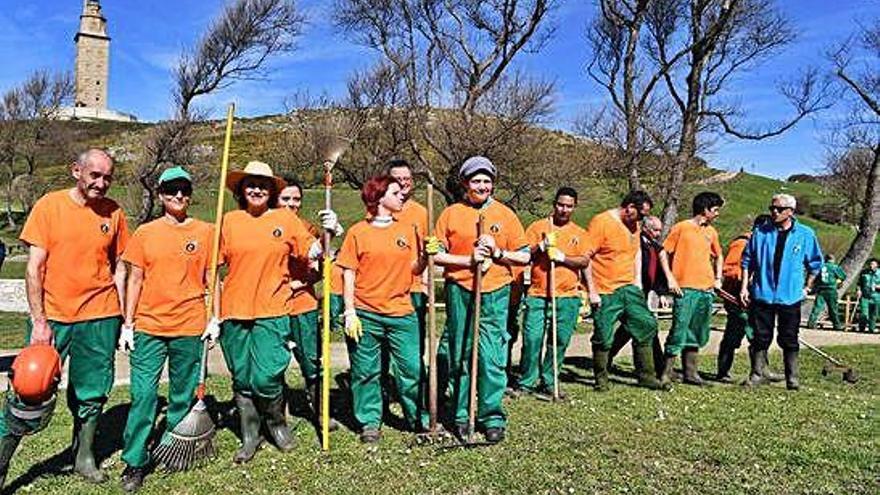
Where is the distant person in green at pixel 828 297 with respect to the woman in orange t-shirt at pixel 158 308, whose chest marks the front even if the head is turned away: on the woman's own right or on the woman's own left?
on the woman's own left

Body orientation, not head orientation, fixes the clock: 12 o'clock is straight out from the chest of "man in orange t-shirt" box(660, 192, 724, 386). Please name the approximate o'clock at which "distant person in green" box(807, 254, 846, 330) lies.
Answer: The distant person in green is roughly at 8 o'clock from the man in orange t-shirt.

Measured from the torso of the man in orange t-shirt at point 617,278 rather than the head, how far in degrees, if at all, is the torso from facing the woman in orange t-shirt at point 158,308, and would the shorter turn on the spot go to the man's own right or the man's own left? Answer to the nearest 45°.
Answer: approximately 90° to the man's own right

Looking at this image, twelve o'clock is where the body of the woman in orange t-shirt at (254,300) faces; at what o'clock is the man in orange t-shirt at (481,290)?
The man in orange t-shirt is roughly at 9 o'clock from the woman in orange t-shirt.

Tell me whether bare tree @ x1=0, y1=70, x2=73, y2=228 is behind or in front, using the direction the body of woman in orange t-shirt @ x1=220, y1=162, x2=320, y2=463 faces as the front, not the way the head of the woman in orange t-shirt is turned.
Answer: behind

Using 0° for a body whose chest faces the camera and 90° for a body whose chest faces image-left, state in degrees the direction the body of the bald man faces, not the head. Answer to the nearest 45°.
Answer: approximately 315°

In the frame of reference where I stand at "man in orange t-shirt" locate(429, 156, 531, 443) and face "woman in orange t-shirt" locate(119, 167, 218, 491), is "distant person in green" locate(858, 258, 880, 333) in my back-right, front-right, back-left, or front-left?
back-right

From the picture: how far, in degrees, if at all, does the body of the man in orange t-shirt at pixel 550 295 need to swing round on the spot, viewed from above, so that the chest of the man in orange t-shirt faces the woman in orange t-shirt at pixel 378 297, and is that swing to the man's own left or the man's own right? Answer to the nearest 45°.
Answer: approximately 45° to the man's own right

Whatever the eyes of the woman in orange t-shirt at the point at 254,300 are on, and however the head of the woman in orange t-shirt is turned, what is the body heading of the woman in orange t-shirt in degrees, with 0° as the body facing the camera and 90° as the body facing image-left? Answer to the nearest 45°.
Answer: approximately 0°

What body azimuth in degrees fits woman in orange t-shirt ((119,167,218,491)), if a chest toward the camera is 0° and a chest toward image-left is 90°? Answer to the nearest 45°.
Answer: approximately 0°
